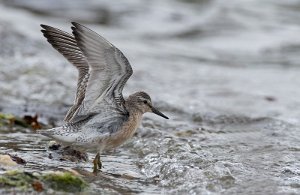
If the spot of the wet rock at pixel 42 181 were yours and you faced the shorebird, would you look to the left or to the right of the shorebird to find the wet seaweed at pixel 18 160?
left

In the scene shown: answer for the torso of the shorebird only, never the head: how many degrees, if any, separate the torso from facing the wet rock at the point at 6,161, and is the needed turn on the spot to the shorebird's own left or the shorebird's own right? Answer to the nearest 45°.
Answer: approximately 135° to the shorebird's own right

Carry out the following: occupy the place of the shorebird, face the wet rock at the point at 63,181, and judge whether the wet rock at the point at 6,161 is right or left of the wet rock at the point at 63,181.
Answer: right

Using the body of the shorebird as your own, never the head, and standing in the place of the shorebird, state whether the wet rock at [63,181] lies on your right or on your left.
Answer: on your right

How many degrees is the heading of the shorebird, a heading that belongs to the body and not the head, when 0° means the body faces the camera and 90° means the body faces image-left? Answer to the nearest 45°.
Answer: approximately 270°

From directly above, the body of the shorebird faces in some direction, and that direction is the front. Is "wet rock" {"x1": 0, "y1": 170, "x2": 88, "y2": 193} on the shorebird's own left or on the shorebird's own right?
on the shorebird's own right

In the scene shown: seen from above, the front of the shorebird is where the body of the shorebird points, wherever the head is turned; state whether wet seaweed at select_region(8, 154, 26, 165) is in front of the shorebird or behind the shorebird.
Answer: behind
